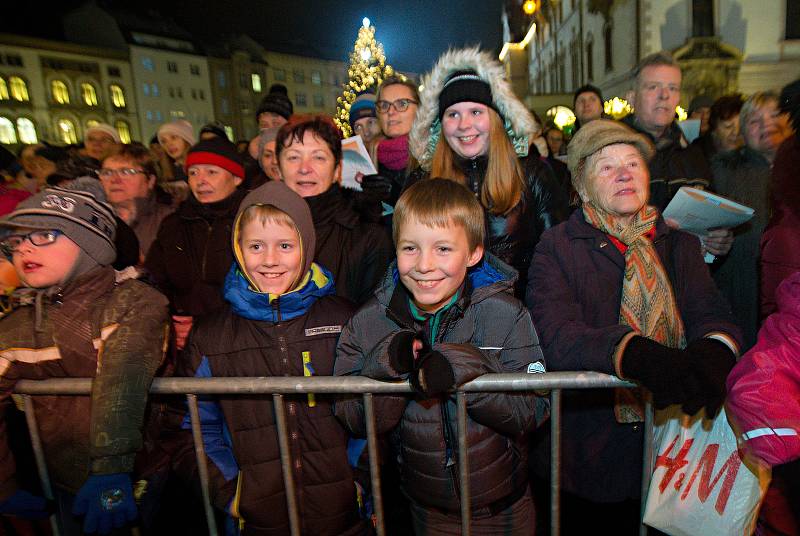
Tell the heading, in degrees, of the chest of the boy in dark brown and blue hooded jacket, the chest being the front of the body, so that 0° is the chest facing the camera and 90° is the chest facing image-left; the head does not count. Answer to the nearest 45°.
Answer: approximately 0°

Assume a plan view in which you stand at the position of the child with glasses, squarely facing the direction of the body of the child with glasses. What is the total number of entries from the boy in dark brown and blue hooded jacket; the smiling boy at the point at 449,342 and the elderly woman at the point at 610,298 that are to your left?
3

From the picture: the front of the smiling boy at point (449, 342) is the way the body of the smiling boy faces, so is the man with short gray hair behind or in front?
behind

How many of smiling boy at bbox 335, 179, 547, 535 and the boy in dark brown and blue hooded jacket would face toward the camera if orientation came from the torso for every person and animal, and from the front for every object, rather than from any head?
2

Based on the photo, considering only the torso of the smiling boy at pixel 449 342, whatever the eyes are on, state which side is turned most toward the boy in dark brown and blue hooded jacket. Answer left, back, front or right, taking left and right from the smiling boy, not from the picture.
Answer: right

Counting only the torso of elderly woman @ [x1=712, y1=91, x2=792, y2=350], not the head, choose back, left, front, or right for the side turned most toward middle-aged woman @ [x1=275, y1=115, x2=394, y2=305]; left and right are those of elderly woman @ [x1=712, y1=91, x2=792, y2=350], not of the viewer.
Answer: right

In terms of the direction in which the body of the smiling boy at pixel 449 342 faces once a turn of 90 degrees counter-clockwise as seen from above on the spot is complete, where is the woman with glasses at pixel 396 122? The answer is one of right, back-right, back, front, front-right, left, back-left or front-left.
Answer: left

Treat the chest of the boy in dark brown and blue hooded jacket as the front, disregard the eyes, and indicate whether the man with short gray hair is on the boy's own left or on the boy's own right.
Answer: on the boy's own left
